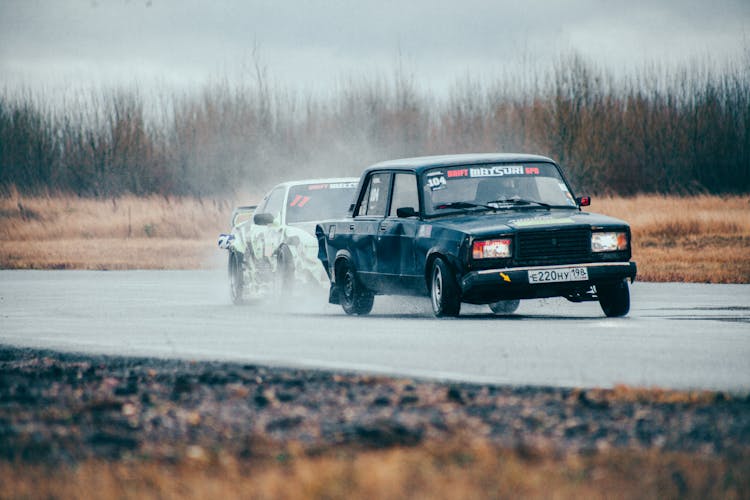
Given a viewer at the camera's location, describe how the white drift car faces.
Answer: facing the viewer and to the right of the viewer

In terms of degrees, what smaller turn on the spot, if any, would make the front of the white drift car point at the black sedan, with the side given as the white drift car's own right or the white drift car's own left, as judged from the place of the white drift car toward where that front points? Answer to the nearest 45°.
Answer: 0° — it already faces it

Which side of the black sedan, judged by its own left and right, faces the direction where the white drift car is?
back

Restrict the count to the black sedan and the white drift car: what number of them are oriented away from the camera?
0

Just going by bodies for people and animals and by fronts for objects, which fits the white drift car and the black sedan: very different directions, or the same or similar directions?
same or similar directions
